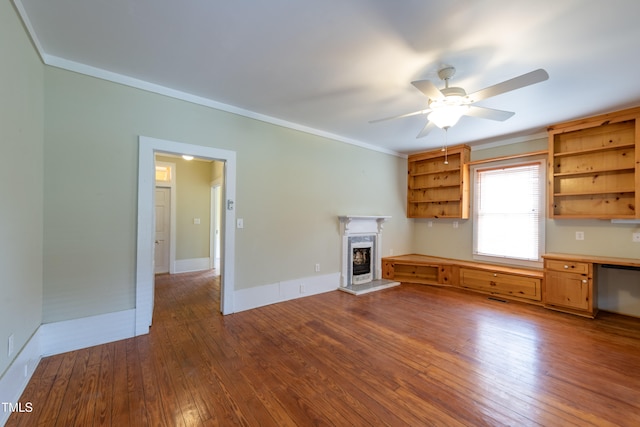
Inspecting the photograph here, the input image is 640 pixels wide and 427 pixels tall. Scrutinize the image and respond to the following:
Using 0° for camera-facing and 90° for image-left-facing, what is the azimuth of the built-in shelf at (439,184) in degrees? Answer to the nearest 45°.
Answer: approximately 45°

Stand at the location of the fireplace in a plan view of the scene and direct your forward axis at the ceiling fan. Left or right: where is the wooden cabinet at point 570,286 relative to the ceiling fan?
left

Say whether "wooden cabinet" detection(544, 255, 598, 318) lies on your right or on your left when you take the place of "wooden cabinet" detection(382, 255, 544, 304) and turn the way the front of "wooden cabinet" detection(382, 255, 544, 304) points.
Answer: on your left

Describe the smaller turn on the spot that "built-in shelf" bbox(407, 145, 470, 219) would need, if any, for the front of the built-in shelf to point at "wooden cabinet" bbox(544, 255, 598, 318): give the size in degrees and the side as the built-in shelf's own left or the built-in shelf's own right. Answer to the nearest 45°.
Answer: approximately 90° to the built-in shelf's own left

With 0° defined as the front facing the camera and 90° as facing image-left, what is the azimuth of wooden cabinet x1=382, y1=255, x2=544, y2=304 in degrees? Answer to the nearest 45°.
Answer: approximately 45°
